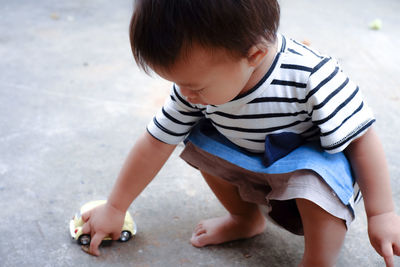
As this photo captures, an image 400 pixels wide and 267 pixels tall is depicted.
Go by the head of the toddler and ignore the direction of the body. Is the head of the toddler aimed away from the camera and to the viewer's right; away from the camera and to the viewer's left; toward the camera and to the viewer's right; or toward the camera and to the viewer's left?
toward the camera and to the viewer's left

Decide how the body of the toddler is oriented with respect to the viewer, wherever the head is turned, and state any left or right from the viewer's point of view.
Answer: facing the viewer and to the left of the viewer

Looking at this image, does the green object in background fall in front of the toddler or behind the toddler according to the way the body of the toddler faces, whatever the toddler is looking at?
behind
